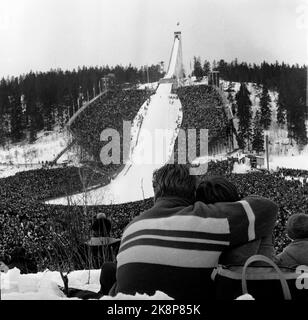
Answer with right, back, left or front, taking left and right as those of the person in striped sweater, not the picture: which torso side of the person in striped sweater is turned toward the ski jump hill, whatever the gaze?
front

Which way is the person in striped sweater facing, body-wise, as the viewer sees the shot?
away from the camera
